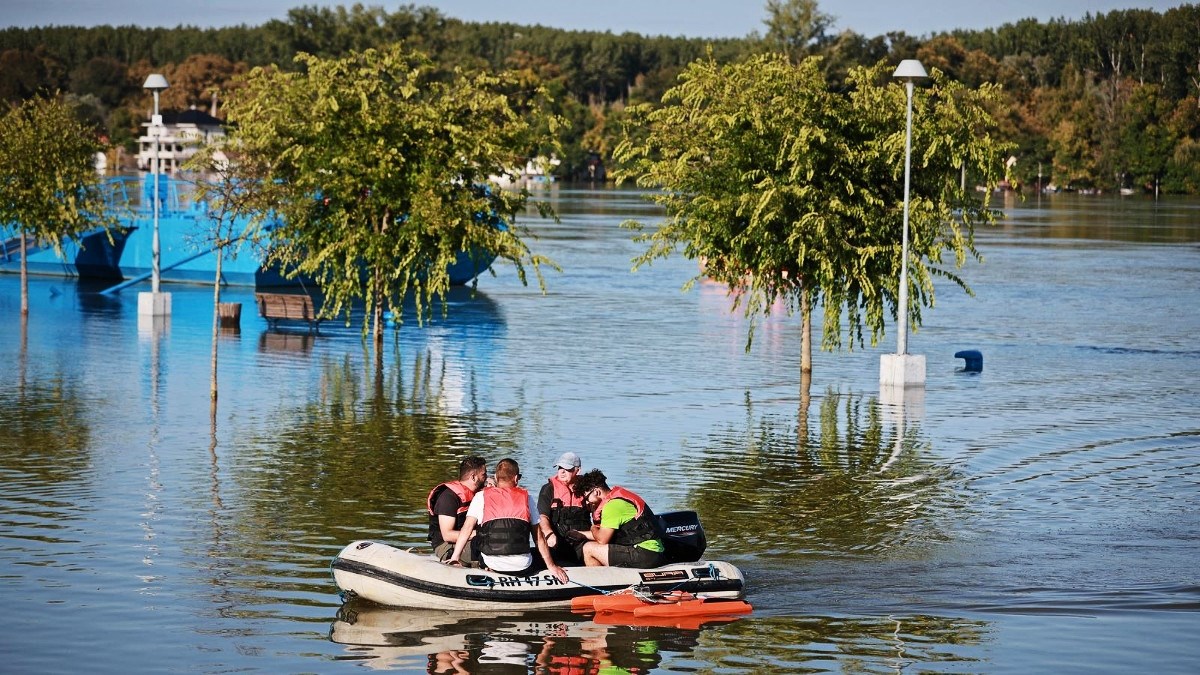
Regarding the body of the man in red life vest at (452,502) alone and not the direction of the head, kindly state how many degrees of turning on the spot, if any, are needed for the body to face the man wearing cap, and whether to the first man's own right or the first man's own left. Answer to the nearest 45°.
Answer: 0° — they already face them

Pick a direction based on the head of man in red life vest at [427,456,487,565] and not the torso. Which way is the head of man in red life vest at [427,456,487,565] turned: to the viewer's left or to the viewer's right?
to the viewer's right

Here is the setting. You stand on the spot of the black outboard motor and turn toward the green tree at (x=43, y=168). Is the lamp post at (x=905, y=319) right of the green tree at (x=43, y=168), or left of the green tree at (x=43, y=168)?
right

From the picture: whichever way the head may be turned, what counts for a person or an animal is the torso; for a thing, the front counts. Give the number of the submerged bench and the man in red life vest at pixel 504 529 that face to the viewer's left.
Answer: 0

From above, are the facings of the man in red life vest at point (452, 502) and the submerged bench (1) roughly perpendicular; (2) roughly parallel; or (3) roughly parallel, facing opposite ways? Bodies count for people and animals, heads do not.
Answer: roughly perpendicular

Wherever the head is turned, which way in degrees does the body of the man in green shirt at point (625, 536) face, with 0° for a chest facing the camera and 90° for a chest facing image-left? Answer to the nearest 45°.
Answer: approximately 90°

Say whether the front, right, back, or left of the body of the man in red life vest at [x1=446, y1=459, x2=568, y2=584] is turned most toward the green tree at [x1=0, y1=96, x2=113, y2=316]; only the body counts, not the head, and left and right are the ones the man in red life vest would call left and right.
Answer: front

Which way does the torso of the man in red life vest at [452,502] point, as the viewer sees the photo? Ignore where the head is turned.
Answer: to the viewer's right

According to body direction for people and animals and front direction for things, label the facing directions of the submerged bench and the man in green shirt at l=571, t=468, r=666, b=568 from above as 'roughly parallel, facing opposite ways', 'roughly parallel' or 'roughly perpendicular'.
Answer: roughly perpendicular

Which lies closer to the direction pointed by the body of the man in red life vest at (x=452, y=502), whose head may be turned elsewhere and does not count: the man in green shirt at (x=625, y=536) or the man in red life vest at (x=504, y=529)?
the man in green shirt

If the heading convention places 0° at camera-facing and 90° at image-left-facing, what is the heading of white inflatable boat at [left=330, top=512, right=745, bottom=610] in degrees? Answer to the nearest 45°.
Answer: approximately 90°

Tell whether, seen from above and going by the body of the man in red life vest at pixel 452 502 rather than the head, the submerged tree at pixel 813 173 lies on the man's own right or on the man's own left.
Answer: on the man's own left

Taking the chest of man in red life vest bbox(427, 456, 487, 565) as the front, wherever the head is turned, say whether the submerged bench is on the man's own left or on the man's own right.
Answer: on the man's own left

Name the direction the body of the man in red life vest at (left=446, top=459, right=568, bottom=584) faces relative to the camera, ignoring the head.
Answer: away from the camera
